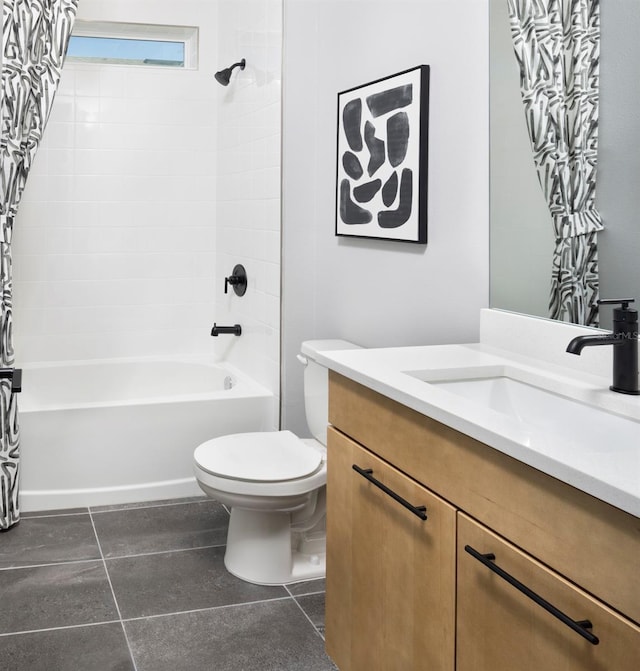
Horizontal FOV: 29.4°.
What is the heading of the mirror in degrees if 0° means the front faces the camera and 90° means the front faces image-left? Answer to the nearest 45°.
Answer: approximately 45°

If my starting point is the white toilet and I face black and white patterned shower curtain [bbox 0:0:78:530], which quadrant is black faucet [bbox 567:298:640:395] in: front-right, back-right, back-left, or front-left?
back-left

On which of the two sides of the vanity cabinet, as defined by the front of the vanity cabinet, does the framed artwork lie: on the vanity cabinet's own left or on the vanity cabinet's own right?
on the vanity cabinet's own right

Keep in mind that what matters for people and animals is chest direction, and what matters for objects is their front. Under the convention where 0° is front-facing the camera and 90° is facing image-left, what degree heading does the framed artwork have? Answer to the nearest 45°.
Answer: approximately 45°

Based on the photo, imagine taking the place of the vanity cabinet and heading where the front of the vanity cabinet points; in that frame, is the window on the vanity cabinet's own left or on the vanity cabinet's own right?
on the vanity cabinet's own right

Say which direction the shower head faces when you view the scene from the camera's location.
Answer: facing to the left of the viewer

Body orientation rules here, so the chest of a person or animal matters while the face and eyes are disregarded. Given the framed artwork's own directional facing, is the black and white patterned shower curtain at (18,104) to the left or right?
on its right

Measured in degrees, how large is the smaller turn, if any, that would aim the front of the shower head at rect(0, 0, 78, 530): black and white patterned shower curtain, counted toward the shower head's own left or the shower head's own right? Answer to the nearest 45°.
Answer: approximately 45° to the shower head's own left
